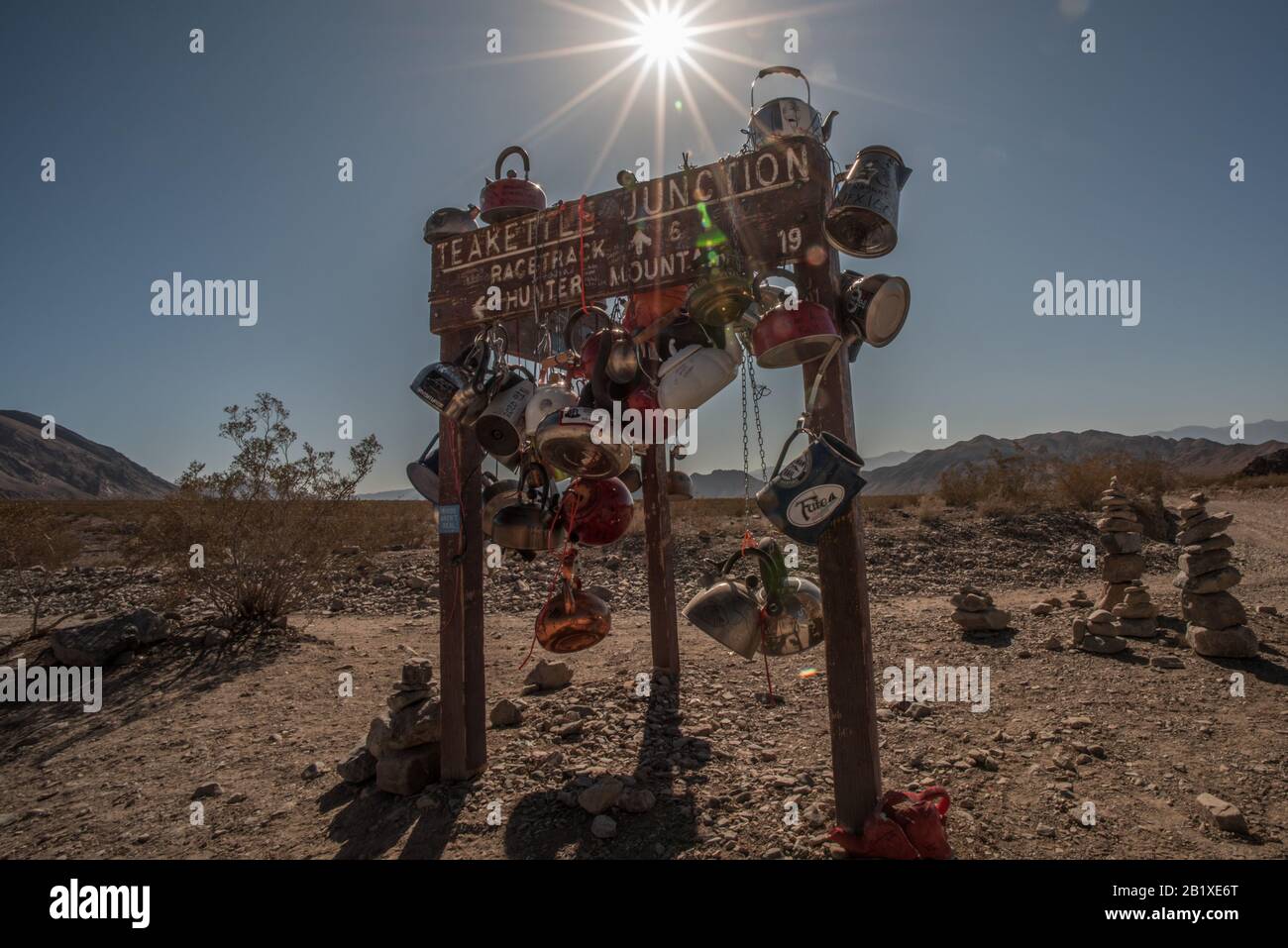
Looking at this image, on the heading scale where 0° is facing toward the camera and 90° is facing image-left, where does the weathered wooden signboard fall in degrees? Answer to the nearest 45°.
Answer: approximately 45°

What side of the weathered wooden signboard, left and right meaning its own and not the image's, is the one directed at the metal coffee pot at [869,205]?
left

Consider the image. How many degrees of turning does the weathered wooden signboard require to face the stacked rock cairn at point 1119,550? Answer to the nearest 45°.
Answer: approximately 180°

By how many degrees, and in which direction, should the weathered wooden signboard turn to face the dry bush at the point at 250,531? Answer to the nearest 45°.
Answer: approximately 90° to its right

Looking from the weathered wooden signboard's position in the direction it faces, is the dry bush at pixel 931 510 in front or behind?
behind

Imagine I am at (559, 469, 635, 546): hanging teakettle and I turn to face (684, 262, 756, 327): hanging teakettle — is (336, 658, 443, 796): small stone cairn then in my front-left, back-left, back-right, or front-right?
back-right
